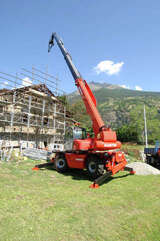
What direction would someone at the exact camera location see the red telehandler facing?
facing away from the viewer and to the left of the viewer

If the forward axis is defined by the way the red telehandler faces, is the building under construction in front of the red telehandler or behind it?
in front
